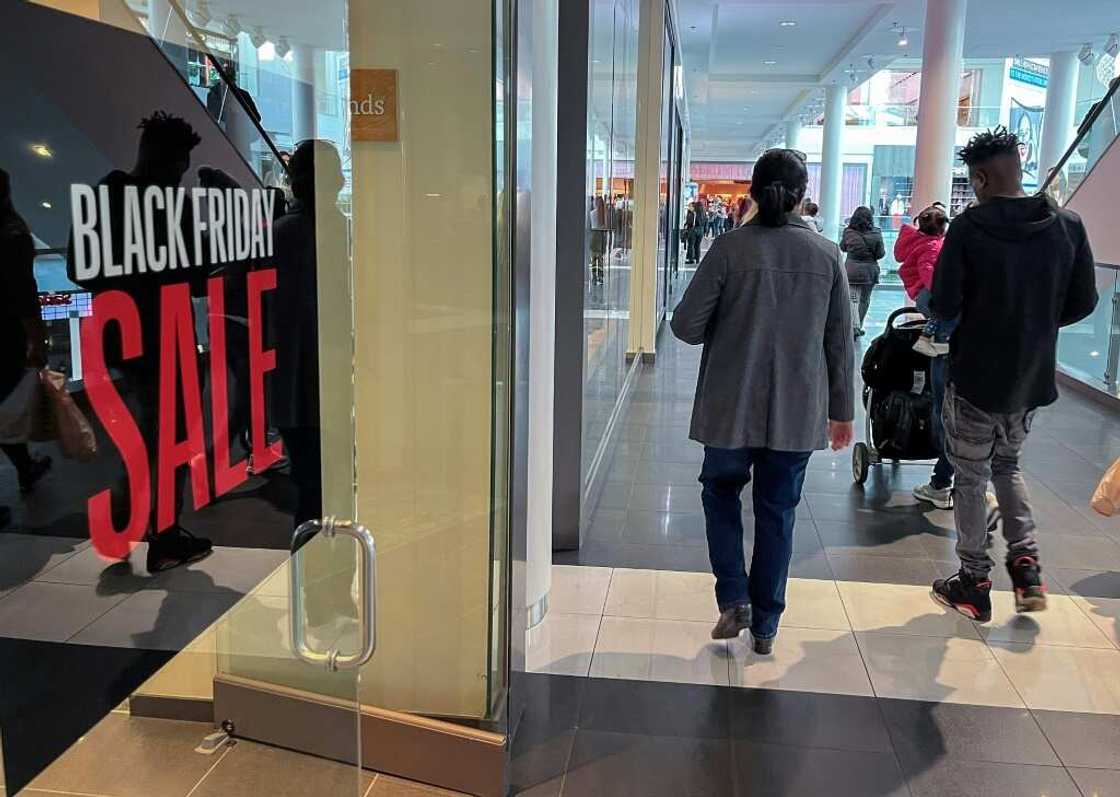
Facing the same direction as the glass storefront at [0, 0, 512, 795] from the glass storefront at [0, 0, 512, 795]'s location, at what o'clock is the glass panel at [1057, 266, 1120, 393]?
The glass panel is roughly at 9 o'clock from the glass storefront.

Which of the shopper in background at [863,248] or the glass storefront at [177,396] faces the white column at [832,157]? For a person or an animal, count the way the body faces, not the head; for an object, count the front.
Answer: the shopper in background

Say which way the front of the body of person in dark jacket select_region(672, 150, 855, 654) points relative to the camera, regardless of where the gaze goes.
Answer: away from the camera

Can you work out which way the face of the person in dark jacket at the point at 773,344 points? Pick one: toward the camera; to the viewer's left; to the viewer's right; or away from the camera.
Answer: away from the camera

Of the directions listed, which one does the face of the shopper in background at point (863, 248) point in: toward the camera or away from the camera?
away from the camera

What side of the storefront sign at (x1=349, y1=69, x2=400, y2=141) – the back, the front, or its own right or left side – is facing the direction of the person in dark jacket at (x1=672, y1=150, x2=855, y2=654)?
left

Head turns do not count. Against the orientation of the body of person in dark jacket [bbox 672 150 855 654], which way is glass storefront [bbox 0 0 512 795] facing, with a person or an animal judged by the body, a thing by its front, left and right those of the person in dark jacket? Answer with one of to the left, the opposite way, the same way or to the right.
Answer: to the right

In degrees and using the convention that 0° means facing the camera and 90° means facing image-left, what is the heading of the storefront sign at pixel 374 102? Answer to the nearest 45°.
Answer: approximately 0°

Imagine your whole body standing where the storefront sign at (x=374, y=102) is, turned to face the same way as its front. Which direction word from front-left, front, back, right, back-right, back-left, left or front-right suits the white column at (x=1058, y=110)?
back-left

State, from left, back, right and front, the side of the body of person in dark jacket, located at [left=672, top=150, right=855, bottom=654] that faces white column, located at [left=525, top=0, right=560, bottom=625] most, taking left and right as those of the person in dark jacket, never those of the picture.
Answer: left

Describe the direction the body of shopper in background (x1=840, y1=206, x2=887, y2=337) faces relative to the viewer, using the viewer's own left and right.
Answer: facing away from the viewer

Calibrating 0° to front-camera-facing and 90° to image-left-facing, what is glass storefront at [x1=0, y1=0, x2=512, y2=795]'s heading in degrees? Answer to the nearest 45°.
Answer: approximately 315°
